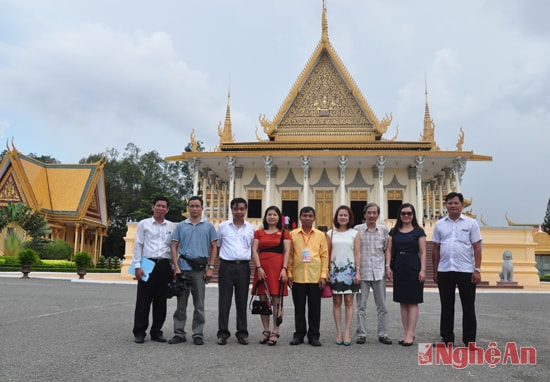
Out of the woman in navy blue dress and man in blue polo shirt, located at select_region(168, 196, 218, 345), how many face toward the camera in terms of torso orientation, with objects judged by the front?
2

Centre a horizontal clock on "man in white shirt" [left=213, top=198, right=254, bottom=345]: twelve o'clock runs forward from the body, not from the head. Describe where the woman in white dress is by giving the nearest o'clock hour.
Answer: The woman in white dress is roughly at 9 o'clock from the man in white shirt.

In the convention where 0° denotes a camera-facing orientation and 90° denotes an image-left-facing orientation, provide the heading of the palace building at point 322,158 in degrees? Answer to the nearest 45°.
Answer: approximately 0°

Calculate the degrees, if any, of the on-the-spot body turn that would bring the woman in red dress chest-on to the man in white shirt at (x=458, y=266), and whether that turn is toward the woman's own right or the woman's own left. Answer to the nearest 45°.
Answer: approximately 90° to the woman's own left

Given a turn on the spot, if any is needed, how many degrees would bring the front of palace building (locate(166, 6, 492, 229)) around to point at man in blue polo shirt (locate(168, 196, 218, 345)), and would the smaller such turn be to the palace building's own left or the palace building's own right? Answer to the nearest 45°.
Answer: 0° — it already faces them
